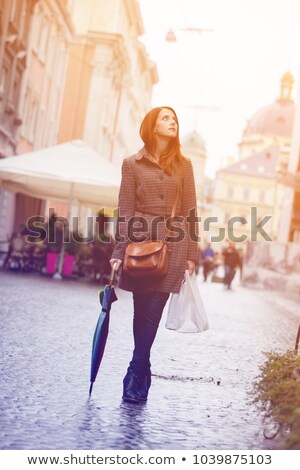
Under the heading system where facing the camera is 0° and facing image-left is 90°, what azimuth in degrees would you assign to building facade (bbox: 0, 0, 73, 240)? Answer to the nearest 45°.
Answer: approximately 270°

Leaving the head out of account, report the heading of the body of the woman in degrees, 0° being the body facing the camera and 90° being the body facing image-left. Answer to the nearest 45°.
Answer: approximately 0°

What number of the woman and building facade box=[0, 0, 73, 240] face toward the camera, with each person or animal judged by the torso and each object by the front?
1

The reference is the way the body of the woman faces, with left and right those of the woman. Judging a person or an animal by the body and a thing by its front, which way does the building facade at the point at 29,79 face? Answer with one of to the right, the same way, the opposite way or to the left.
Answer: to the left

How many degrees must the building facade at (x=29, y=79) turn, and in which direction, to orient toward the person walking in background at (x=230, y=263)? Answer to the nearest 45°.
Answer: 0° — it already faces them

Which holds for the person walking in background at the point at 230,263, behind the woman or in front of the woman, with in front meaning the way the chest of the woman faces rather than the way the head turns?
behind

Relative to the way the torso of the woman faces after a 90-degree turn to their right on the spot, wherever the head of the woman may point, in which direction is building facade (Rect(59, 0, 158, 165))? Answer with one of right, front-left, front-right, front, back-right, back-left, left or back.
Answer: right

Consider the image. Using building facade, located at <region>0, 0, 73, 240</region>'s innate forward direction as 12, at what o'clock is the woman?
The woman is roughly at 3 o'clock from the building facade.

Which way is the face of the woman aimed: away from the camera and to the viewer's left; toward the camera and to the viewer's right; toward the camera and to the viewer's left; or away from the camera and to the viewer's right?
toward the camera and to the viewer's right

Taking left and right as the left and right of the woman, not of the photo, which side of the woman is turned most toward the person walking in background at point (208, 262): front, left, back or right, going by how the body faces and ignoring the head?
back

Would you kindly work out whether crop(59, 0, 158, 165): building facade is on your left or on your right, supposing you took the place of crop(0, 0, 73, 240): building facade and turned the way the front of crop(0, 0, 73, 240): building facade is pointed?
on your left
